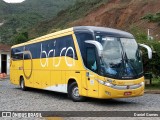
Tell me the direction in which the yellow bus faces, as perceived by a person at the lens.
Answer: facing the viewer and to the right of the viewer
